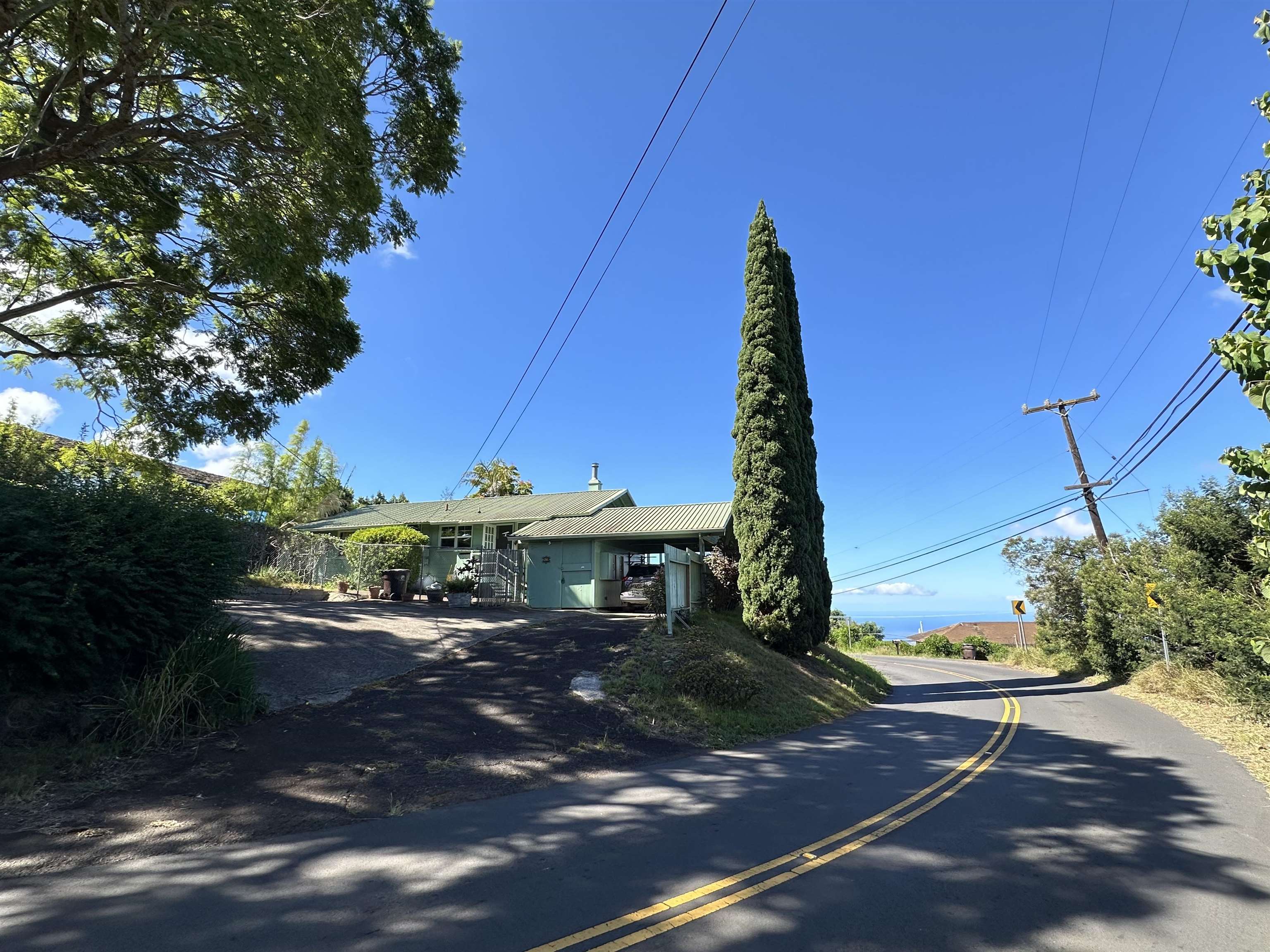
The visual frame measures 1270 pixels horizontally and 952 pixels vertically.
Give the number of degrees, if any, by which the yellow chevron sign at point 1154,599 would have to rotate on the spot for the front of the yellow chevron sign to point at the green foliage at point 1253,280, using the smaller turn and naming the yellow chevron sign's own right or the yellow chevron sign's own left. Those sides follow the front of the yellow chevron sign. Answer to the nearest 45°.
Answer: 0° — it already faces it

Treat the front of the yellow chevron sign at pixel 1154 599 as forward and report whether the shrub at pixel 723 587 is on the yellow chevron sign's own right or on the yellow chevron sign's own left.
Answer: on the yellow chevron sign's own right

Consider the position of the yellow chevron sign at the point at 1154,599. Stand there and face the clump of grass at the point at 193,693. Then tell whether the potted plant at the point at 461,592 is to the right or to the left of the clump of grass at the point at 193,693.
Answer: right

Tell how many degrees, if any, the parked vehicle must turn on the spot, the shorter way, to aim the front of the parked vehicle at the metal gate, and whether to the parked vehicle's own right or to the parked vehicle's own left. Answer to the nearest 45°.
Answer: approximately 90° to the parked vehicle's own left

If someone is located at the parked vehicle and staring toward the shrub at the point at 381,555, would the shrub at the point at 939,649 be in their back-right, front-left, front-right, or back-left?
back-right

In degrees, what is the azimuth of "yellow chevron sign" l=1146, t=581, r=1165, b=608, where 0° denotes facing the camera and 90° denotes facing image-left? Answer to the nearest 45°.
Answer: approximately 0°
